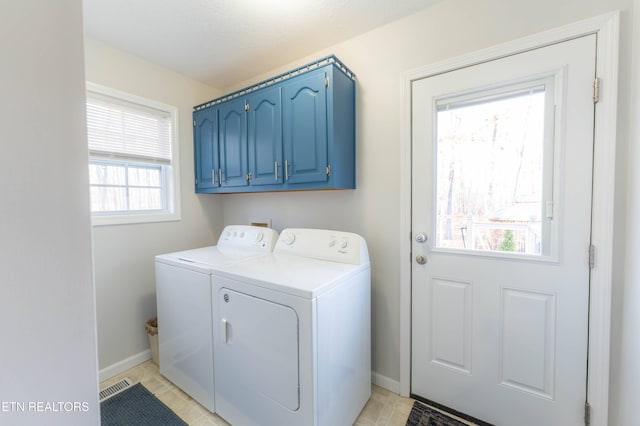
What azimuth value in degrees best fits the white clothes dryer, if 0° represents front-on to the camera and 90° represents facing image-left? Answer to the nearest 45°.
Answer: approximately 45°

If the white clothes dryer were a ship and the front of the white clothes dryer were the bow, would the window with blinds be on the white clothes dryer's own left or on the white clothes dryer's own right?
on the white clothes dryer's own right

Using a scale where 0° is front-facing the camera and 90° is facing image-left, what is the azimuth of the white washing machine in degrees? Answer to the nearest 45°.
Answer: approximately 45°

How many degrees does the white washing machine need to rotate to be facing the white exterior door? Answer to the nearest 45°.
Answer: approximately 90° to its left

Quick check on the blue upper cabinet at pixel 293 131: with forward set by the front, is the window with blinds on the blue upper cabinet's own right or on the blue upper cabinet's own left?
on the blue upper cabinet's own right

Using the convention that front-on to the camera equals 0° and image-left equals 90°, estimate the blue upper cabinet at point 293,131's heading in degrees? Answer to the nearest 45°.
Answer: approximately 45°

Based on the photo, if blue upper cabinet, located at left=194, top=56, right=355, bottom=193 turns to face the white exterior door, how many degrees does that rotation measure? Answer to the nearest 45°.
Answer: approximately 90° to its left

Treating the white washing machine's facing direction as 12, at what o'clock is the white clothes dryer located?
The white clothes dryer is roughly at 9 o'clock from the white washing machine.
